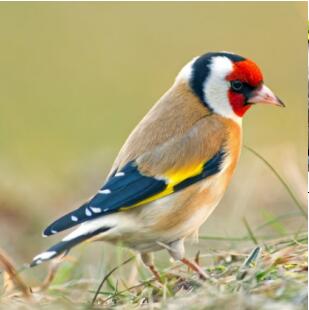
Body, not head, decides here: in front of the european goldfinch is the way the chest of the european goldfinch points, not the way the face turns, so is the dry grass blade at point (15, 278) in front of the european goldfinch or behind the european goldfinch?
behind

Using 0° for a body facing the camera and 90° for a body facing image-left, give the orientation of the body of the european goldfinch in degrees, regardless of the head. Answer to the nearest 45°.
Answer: approximately 270°
